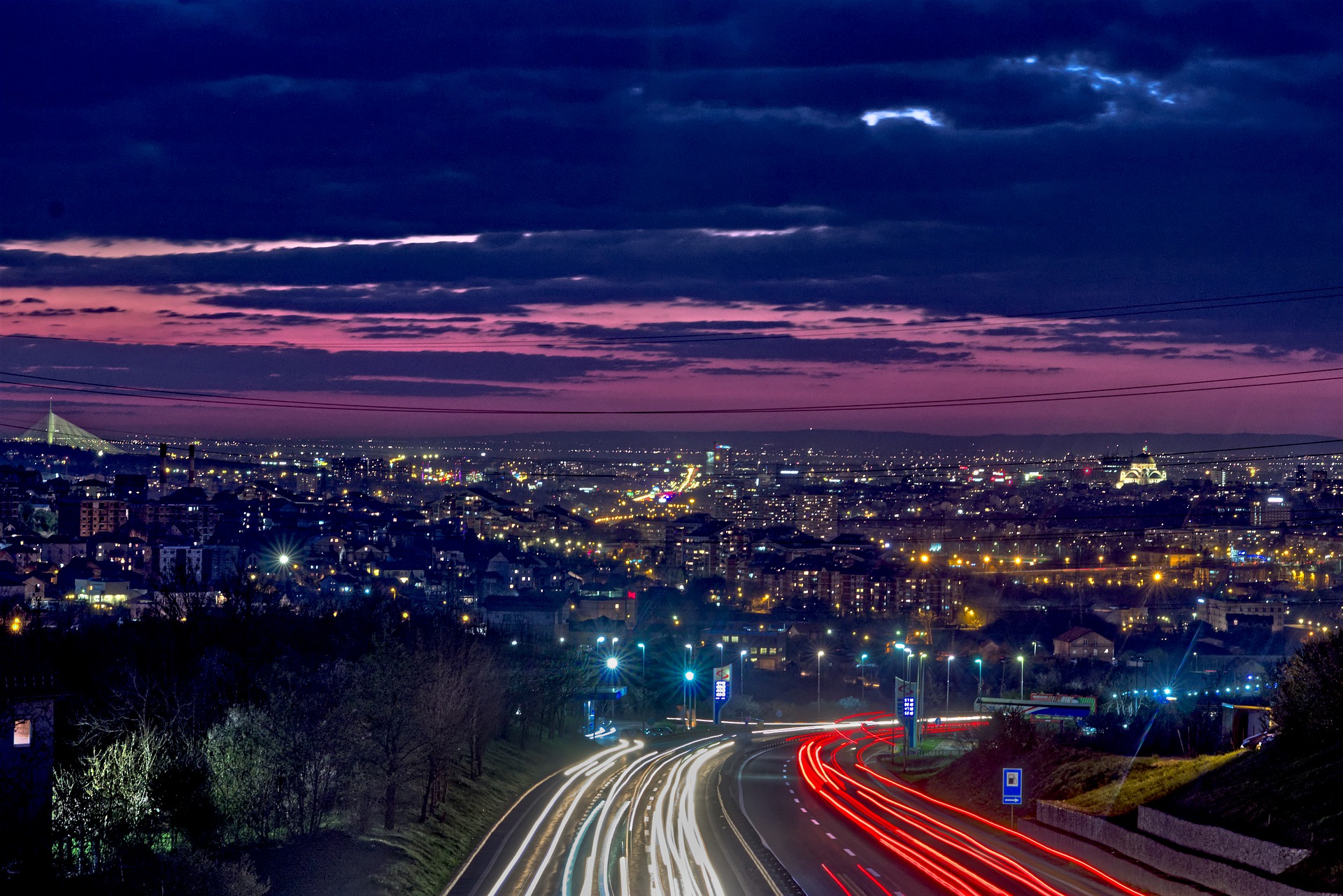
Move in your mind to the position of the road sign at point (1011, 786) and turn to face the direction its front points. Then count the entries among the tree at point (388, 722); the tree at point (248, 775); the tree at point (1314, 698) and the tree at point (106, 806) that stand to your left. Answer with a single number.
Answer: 1

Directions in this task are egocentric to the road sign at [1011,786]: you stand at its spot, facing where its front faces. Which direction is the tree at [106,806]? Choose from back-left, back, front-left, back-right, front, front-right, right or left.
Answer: front-right

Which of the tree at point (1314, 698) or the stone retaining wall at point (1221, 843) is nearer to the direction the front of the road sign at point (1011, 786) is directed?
the stone retaining wall

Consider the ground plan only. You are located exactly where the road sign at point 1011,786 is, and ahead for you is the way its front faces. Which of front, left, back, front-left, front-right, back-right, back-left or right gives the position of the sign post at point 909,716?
back

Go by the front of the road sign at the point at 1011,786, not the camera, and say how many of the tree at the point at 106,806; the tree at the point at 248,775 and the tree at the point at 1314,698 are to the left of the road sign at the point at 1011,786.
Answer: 1

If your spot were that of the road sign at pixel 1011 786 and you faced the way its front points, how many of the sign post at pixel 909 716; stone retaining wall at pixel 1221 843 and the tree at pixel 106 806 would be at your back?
1

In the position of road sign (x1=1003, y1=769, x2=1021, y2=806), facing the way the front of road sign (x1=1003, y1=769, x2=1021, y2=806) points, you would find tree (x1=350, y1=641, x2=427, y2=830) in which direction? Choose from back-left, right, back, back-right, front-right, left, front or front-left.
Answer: right

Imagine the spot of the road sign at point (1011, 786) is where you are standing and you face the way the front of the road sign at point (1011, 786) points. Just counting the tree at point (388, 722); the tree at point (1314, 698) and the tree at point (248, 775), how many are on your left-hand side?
1

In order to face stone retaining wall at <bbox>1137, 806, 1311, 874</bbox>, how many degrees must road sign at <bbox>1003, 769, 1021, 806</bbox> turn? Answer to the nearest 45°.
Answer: approximately 45° to its left

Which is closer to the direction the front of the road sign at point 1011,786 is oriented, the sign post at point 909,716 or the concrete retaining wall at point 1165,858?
the concrete retaining wall

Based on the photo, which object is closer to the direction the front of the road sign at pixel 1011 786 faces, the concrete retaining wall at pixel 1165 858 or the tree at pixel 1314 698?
the concrete retaining wall

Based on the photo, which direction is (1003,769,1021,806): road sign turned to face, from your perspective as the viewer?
facing the viewer
